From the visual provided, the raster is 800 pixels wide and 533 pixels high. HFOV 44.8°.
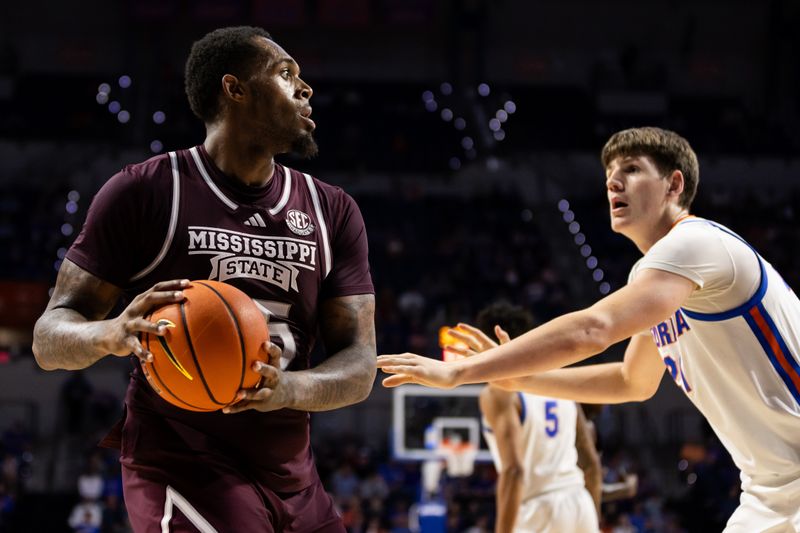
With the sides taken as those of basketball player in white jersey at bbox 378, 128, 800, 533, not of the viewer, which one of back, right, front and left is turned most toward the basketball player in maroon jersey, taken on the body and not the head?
front

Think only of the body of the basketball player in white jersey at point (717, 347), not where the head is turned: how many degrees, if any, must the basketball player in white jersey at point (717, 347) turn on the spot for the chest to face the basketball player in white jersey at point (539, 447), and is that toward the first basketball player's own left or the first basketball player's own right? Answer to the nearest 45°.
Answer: approximately 90° to the first basketball player's own right

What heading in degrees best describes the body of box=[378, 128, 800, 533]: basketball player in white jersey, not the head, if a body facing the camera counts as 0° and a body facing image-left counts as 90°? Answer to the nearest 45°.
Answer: approximately 90°

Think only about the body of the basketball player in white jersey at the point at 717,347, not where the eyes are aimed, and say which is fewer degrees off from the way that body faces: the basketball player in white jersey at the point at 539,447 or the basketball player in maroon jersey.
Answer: the basketball player in maroon jersey

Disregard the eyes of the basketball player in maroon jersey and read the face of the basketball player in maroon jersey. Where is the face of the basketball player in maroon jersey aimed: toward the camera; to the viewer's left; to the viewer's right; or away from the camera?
to the viewer's right

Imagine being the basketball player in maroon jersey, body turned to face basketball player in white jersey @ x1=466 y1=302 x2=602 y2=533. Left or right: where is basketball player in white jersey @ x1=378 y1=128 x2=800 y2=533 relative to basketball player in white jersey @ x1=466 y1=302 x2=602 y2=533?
right
